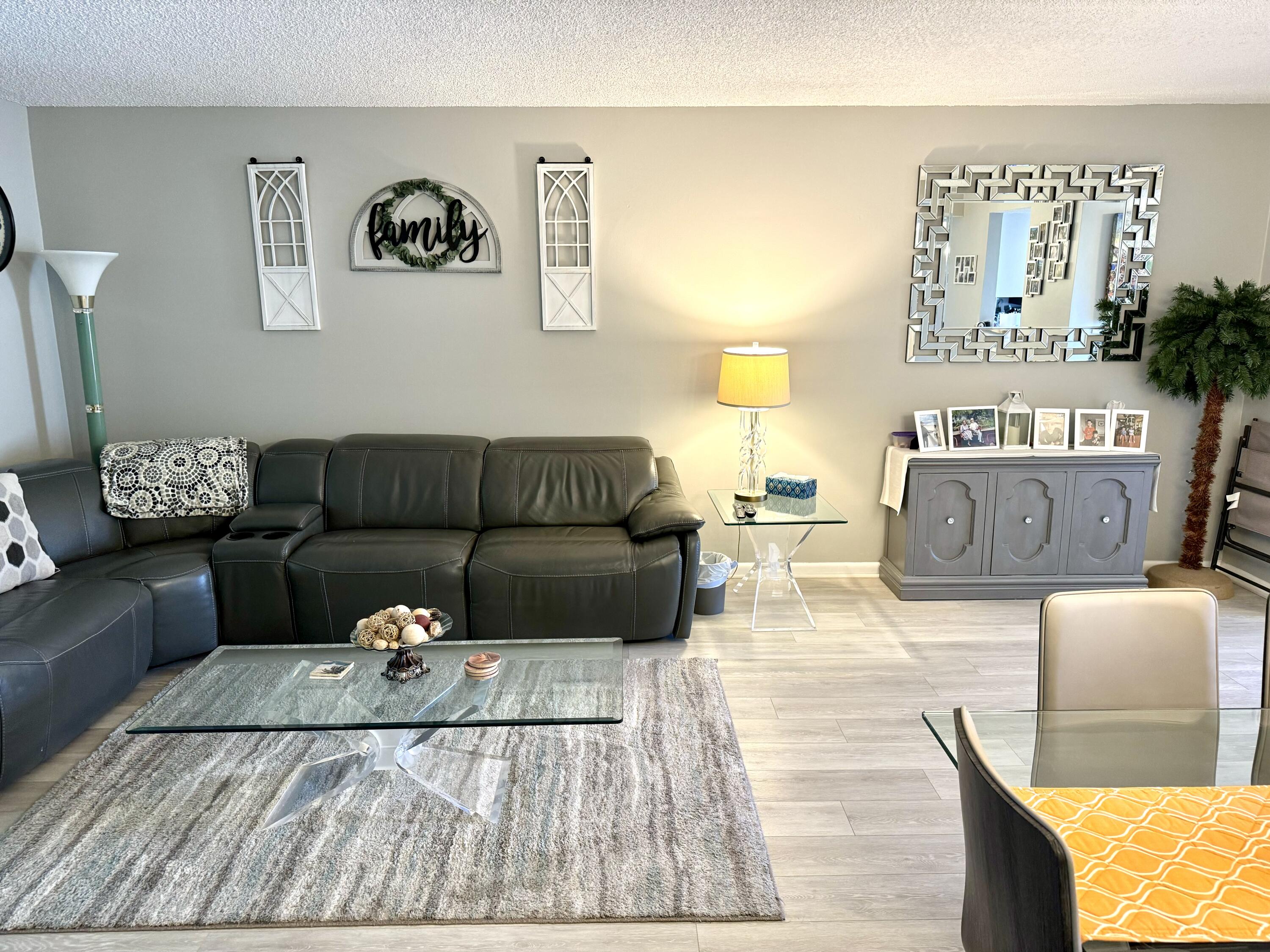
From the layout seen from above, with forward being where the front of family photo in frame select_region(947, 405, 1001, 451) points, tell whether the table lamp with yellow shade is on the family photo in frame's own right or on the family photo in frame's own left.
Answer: on the family photo in frame's own right

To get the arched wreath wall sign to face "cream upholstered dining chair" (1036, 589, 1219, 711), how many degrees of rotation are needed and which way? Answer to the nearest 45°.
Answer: approximately 45° to its left

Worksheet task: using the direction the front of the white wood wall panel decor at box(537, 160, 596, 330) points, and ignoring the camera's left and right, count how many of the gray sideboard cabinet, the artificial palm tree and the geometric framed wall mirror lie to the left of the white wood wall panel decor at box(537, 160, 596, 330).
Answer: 3

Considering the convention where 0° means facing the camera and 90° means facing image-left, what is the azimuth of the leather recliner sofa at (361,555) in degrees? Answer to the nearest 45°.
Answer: approximately 0°

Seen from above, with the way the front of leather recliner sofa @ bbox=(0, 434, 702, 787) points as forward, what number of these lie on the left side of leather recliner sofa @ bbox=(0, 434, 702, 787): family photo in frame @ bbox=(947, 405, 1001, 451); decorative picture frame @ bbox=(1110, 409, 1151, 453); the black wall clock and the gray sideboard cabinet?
3
